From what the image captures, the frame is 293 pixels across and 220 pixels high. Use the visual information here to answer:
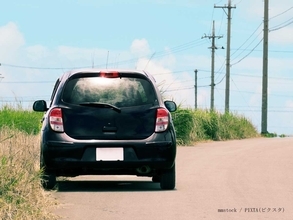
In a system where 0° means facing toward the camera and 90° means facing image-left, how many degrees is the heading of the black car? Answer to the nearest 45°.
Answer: approximately 180°
